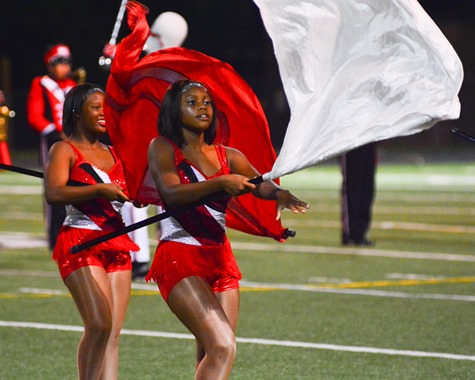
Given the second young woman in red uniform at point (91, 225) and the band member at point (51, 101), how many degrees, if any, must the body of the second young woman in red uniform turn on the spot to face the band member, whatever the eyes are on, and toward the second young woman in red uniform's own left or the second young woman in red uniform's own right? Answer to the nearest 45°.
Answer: approximately 135° to the second young woman in red uniform's own left

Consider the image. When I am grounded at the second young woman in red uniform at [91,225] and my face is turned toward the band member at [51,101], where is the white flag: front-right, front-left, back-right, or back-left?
back-right

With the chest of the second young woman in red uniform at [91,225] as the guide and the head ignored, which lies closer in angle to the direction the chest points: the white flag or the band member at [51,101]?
the white flag
